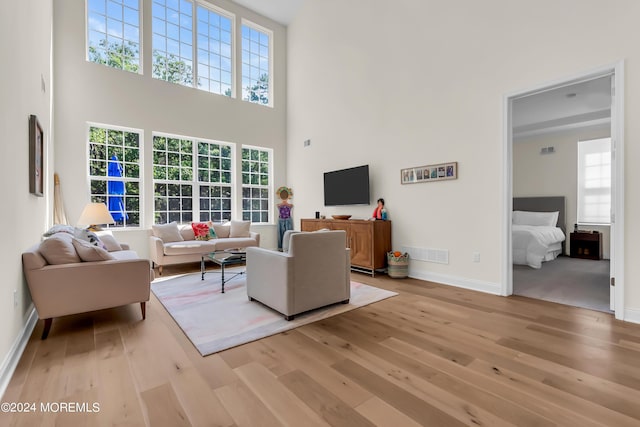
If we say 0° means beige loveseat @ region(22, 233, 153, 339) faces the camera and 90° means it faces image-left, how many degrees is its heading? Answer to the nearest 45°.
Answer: approximately 270°

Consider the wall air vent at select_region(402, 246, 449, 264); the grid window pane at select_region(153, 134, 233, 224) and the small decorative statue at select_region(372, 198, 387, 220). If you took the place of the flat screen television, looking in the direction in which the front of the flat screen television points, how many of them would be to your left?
2

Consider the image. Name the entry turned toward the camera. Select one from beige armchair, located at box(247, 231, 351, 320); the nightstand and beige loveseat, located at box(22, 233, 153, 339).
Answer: the nightstand

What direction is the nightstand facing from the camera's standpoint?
toward the camera

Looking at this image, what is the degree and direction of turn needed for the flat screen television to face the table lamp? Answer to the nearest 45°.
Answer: approximately 45° to its right

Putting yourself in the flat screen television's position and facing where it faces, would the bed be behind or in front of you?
behind

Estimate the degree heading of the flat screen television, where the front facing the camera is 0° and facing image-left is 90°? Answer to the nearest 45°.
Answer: approximately 45°

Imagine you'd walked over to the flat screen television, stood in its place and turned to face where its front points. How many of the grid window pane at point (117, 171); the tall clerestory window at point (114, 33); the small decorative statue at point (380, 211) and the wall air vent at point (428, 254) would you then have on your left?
2

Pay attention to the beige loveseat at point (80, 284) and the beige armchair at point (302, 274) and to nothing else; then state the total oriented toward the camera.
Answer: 0

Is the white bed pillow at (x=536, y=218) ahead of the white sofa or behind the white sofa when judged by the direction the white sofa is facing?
ahead

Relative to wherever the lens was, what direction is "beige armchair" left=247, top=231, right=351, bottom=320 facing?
facing away from the viewer and to the left of the viewer

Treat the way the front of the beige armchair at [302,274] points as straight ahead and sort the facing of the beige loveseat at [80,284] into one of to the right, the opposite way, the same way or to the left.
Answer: to the right

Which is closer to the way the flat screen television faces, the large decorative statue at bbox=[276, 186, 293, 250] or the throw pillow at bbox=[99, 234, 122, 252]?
the throw pillow

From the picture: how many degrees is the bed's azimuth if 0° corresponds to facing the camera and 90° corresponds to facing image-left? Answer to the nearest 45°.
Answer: approximately 45°

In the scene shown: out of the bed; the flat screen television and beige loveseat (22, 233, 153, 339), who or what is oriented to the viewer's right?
the beige loveseat
